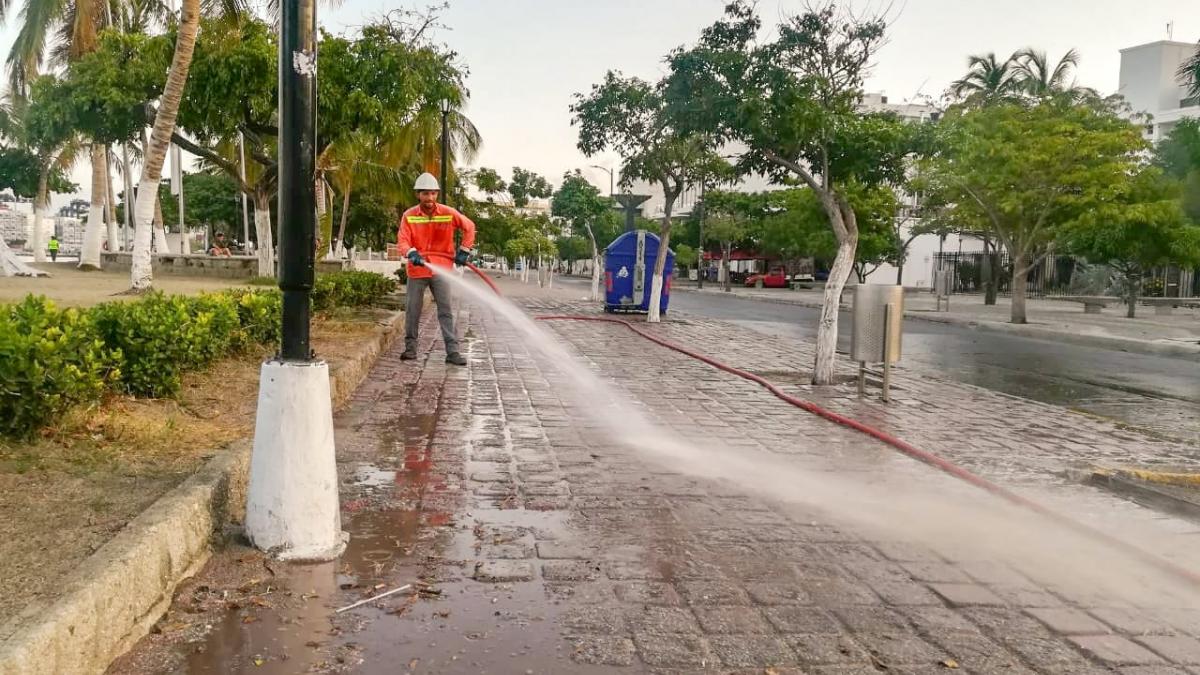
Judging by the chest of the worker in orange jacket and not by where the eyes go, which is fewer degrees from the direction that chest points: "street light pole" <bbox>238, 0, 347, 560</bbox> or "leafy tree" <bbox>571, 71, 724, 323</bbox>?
the street light pole

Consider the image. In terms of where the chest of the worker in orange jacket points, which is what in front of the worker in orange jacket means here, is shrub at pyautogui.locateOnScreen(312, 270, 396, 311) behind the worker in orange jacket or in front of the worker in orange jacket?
behind

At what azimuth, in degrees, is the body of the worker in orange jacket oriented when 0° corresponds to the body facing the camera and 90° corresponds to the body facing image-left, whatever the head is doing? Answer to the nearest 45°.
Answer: approximately 0°

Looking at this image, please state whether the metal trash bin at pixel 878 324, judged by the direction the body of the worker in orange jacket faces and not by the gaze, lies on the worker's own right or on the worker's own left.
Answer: on the worker's own left

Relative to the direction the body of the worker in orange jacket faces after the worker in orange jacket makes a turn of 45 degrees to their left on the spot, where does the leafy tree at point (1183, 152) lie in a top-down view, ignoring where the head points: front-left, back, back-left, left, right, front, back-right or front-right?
left

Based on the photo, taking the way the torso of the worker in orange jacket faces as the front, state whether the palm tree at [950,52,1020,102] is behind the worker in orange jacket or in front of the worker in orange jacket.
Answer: behind

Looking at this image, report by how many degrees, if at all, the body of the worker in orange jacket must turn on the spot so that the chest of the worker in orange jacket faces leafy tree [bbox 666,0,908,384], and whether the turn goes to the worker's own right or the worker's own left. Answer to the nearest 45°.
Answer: approximately 90° to the worker's own left

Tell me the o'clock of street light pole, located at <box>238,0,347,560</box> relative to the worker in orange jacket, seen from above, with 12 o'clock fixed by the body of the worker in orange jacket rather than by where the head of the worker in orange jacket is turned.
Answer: The street light pole is roughly at 12 o'clock from the worker in orange jacket.

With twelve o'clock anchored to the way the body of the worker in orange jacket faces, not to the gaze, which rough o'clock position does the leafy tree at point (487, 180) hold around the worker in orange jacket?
The leafy tree is roughly at 6 o'clock from the worker in orange jacket.

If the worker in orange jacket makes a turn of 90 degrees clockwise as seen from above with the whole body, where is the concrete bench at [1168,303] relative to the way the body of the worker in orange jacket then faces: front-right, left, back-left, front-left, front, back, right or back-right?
back-right

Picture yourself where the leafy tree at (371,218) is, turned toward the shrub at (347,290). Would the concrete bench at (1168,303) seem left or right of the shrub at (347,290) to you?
left

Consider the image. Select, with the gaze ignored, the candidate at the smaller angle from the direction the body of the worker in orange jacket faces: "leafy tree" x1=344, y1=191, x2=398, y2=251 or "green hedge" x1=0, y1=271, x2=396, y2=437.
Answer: the green hedge

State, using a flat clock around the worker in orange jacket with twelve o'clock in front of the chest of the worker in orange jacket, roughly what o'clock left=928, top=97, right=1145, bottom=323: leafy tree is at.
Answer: The leafy tree is roughly at 8 o'clock from the worker in orange jacket.
